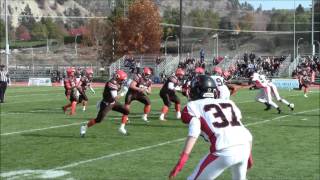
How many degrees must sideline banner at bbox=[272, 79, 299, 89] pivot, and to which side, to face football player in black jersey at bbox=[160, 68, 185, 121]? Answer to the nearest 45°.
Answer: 0° — it already faces them

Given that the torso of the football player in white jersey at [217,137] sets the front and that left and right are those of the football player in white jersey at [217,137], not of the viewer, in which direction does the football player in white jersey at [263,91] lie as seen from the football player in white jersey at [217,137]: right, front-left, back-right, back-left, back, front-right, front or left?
front-right

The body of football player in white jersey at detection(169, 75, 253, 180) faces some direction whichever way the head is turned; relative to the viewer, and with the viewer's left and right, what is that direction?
facing away from the viewer and to the left of the viewer

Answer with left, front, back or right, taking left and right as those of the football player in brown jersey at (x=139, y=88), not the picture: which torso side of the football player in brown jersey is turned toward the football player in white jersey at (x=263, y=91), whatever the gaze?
left

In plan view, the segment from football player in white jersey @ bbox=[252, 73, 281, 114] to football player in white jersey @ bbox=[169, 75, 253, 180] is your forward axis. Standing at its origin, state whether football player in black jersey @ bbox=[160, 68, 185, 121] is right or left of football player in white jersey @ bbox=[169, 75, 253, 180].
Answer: right

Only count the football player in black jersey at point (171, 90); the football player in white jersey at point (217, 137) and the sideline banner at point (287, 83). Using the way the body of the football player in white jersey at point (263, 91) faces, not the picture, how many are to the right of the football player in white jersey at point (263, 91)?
1

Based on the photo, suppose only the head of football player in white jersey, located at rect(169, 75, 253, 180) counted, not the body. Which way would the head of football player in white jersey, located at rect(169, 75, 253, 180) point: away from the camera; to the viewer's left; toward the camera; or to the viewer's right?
away from the camera

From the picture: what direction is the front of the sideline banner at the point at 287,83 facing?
toward the camera

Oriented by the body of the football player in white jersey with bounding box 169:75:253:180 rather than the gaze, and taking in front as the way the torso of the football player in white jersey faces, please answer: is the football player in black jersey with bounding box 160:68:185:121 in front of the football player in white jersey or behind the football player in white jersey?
in front

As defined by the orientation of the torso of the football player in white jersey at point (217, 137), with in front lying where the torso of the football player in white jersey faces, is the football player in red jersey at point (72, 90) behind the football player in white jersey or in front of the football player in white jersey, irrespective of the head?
in front
